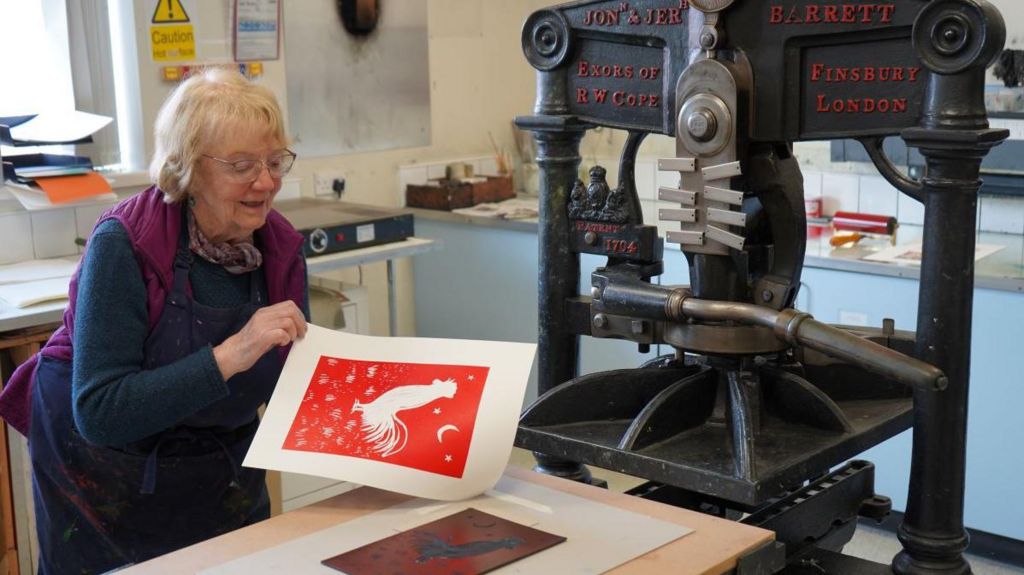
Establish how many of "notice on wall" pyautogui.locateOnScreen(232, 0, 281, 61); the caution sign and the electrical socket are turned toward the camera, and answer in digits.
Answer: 3

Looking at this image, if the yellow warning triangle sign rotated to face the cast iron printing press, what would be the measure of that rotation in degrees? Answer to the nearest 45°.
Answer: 0° — it already faces it

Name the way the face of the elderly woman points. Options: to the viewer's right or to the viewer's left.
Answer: to the viewer's right

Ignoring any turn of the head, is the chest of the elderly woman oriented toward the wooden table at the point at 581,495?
yes

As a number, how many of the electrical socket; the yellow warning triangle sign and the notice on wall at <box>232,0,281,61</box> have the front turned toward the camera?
3

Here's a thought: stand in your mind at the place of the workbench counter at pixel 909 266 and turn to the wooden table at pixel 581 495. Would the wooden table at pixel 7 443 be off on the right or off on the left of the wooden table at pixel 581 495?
right

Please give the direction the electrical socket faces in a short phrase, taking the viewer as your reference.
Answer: facing the viewer

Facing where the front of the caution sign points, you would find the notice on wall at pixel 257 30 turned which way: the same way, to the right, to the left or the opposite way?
the same way

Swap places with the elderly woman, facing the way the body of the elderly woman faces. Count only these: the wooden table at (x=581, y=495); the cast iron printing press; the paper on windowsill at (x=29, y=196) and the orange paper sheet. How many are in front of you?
2

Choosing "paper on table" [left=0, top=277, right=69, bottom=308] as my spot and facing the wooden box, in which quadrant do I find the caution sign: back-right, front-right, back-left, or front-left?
front-left

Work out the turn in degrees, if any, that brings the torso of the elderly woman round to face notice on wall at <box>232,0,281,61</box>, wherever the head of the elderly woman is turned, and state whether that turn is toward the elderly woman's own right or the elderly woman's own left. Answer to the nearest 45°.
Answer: approximately 135° to the elderly woman's own left

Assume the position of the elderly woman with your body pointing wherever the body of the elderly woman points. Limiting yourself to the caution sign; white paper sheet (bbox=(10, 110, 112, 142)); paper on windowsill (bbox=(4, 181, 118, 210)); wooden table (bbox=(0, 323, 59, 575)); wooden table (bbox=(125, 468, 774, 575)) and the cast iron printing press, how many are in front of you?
2

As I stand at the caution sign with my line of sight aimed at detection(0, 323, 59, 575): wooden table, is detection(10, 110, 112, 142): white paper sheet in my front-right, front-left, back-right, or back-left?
front-right

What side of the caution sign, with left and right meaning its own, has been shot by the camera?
front
